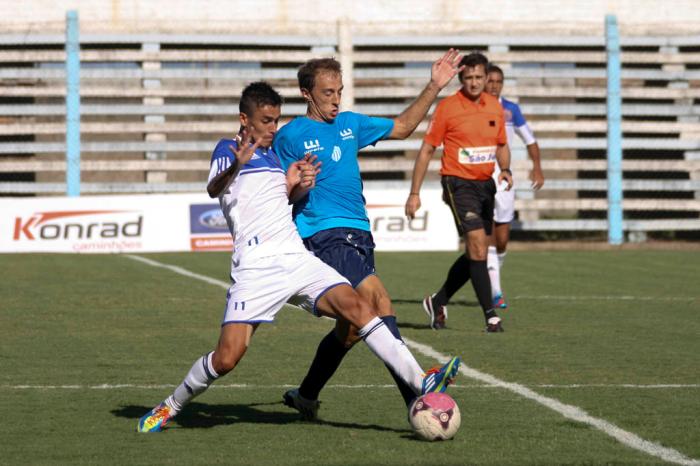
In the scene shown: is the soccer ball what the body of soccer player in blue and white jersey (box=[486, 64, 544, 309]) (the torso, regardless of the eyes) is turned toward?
yes

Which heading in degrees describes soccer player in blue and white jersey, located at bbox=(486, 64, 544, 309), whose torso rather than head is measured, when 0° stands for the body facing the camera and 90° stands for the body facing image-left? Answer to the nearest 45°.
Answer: approximately 0°

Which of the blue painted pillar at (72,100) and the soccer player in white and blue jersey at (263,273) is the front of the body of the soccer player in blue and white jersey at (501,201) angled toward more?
the soccer player in white and blue jersey

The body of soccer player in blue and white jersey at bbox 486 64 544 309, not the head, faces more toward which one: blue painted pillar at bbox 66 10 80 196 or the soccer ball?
the soccer ball

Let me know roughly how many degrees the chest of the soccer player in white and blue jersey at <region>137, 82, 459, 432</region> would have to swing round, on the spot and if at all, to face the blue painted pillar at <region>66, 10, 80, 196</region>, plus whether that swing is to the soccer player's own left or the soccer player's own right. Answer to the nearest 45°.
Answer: approximately 135° to the soccer player's own left

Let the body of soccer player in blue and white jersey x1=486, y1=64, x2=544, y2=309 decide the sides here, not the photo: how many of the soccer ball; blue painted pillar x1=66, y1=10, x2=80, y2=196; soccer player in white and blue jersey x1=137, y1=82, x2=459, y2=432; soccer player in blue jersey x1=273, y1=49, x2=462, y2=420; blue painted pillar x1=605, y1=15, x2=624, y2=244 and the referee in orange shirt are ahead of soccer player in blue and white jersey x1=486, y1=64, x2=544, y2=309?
4

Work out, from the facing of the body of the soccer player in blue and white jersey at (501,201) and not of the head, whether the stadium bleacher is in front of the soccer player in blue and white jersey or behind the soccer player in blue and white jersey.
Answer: behind

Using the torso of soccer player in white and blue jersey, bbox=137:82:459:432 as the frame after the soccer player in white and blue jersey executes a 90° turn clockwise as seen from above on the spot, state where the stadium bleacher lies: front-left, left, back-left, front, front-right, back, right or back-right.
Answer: back-right

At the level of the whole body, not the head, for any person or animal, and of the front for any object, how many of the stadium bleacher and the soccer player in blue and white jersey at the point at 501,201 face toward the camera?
2
